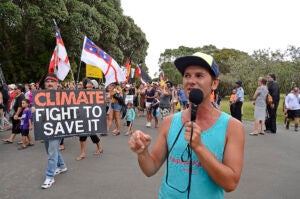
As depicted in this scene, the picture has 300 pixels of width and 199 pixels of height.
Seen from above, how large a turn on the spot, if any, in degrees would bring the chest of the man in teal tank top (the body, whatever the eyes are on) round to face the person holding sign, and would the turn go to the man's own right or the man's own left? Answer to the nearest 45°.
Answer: approximately 90° to the man's own right

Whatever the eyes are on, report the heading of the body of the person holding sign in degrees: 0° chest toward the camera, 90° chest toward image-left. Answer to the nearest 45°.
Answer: approximately 45°

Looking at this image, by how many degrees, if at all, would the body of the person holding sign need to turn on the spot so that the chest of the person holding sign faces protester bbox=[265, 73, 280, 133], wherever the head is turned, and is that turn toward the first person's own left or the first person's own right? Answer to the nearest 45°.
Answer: approximately 135° to the first person's own left
